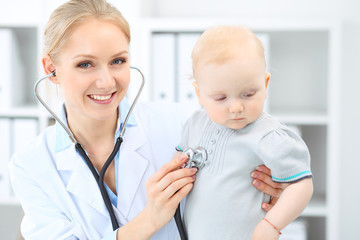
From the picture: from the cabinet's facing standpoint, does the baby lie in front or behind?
in front

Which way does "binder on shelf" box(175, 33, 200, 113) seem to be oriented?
toward the camera

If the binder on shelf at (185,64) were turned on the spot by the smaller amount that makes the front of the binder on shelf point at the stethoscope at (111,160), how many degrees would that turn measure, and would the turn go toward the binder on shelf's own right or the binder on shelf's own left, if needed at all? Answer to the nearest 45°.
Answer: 0° — it already faces it

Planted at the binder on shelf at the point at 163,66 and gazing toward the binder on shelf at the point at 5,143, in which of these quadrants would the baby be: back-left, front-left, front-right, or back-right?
back-left

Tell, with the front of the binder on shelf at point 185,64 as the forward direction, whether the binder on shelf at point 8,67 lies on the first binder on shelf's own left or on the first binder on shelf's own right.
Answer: on the first binder on shelf's own right

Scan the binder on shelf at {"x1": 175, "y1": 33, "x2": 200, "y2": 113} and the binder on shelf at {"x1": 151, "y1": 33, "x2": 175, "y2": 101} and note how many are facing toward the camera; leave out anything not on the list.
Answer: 2

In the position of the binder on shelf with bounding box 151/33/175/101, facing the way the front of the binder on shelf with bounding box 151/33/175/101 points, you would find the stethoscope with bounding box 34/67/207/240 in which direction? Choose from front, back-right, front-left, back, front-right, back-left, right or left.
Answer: front

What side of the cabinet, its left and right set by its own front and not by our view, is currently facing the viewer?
front

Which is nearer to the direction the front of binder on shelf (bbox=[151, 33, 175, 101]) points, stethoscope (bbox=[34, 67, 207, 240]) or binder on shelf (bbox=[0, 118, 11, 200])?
the stethoscope

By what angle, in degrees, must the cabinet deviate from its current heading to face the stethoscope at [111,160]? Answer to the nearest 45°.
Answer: approximately 45° to its right

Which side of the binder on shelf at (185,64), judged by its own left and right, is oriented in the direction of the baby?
front

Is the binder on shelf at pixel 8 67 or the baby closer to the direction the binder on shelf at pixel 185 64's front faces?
the baby

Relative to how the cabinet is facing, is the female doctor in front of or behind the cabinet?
in front

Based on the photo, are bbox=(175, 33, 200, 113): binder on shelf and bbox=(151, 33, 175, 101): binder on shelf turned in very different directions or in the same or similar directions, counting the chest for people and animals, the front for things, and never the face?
same or similar directions

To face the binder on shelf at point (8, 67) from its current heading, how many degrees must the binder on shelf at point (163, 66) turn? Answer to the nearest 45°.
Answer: approximately 90° to its right
